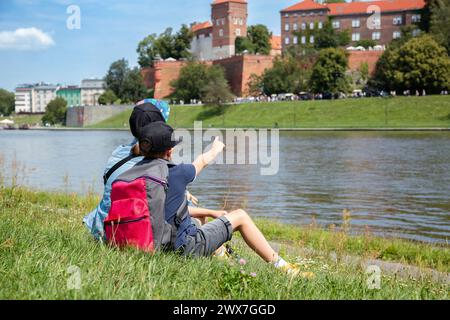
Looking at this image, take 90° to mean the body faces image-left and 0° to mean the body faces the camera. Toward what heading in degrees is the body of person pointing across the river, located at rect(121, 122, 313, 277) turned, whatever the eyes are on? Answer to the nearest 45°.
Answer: approximately 225°

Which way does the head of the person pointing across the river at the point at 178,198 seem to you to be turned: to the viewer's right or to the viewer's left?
to the viewer's right
